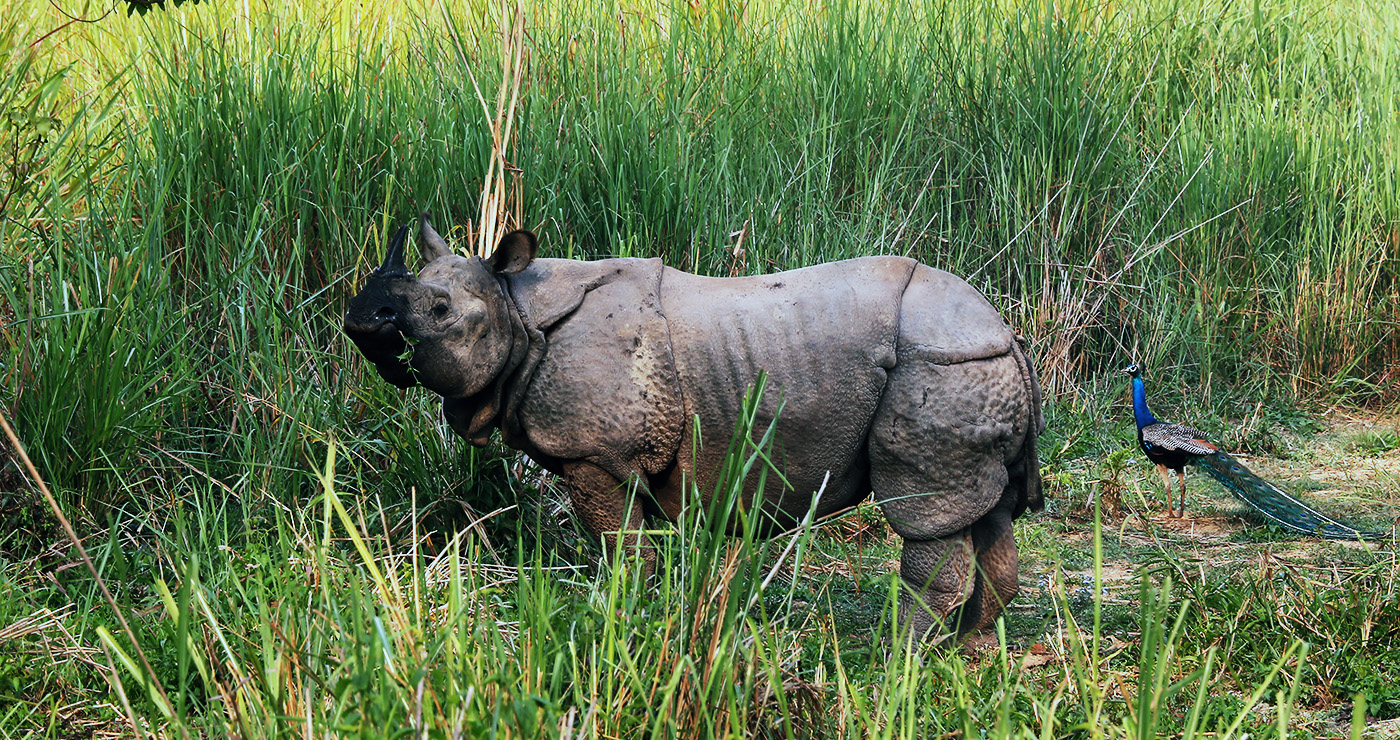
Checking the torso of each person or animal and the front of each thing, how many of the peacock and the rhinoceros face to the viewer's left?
2

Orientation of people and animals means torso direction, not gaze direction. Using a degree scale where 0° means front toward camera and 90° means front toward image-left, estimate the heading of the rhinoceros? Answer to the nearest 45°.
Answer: approximately 90°

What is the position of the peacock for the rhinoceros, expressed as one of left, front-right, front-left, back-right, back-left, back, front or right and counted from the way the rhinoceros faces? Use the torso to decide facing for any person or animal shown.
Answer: back-right

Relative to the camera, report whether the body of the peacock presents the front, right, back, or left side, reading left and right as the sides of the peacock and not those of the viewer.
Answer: left

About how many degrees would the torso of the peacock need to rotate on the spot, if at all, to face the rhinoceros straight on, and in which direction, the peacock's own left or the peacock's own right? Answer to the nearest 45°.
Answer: approximately 45° to the peacock's own left
